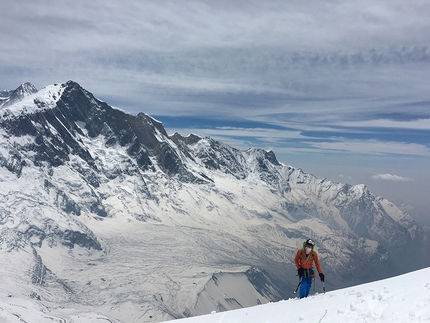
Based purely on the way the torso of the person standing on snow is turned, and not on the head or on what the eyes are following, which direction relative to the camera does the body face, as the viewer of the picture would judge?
toward the camera
